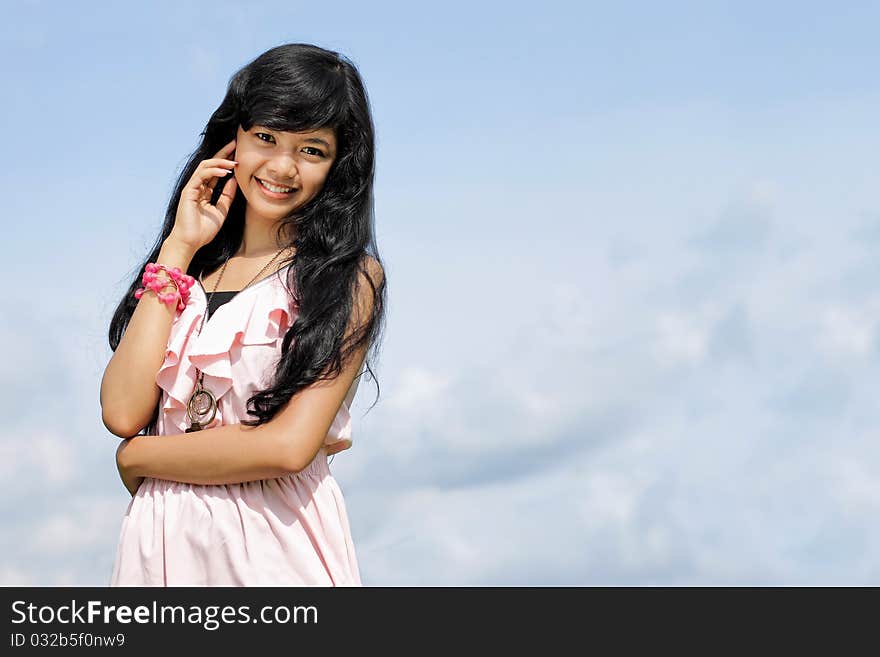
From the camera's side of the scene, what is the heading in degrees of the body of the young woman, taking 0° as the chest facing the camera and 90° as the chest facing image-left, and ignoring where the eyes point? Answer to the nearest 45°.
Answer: approximately 45°
